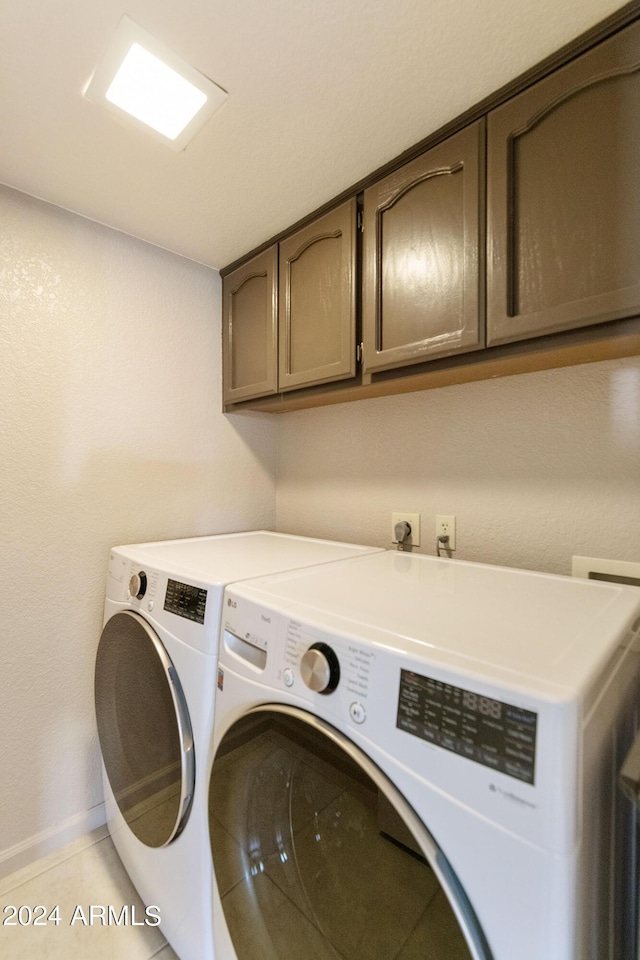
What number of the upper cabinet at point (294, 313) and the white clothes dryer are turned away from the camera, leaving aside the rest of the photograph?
0

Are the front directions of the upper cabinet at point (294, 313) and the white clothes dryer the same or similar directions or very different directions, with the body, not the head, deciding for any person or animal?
same or similar directions

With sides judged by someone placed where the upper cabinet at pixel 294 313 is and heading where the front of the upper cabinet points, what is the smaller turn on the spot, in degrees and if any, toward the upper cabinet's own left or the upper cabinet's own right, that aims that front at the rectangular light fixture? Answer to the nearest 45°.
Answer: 0° — it already faces it

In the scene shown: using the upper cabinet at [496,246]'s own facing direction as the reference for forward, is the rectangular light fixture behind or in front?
in front

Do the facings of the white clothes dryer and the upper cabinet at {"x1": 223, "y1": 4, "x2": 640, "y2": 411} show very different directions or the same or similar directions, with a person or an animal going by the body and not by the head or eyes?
same or similar directions

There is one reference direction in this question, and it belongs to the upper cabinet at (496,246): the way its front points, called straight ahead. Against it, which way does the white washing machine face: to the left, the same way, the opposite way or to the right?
the same way

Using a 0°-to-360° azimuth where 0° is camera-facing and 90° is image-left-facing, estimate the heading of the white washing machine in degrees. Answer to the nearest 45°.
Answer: approximately 45°

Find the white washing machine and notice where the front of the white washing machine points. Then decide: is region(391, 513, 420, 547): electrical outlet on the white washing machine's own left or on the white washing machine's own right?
on the white washing machine's own right

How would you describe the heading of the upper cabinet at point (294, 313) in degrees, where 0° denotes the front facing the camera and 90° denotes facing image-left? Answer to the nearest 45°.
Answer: approximately 45°

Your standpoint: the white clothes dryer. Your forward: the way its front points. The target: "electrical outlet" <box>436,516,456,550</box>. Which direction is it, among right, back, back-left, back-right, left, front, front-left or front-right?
back-left
